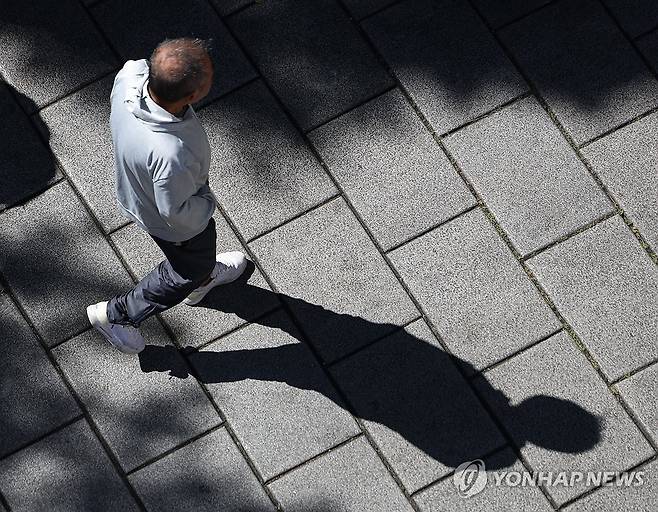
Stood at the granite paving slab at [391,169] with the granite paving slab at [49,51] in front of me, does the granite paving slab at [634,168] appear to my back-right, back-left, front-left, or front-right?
back-right

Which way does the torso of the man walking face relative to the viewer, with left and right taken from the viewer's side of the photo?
facing away from the viewer and to the right of the viewer

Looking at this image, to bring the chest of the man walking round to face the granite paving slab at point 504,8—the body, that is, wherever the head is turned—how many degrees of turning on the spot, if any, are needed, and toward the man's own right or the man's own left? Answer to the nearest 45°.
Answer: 0° — they already face it

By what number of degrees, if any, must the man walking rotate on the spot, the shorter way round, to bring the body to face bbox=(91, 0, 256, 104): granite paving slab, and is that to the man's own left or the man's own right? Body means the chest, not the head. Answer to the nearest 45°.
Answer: approximately 45° to the man's own left

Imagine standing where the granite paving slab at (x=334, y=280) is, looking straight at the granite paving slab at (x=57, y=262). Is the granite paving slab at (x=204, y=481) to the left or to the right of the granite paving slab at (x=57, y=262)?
left
